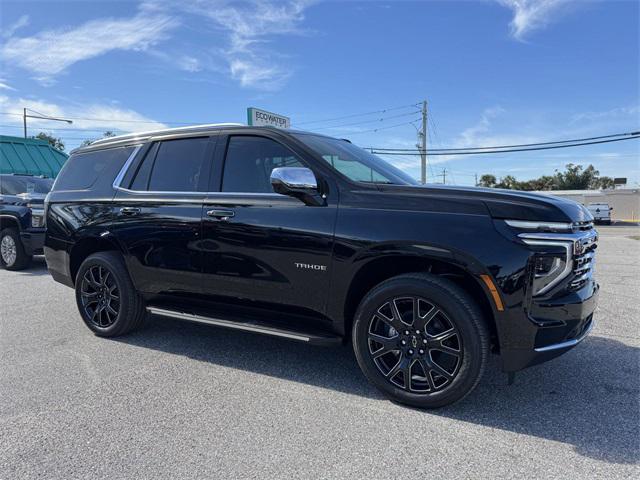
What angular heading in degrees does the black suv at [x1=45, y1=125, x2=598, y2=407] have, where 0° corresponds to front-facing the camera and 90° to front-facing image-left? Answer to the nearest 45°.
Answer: approximately 315°

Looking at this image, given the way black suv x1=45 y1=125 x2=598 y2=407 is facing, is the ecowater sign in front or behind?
behind

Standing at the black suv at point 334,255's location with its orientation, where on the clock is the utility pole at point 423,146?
The utility pole is roughly at 8 o'clock from the black suv.
